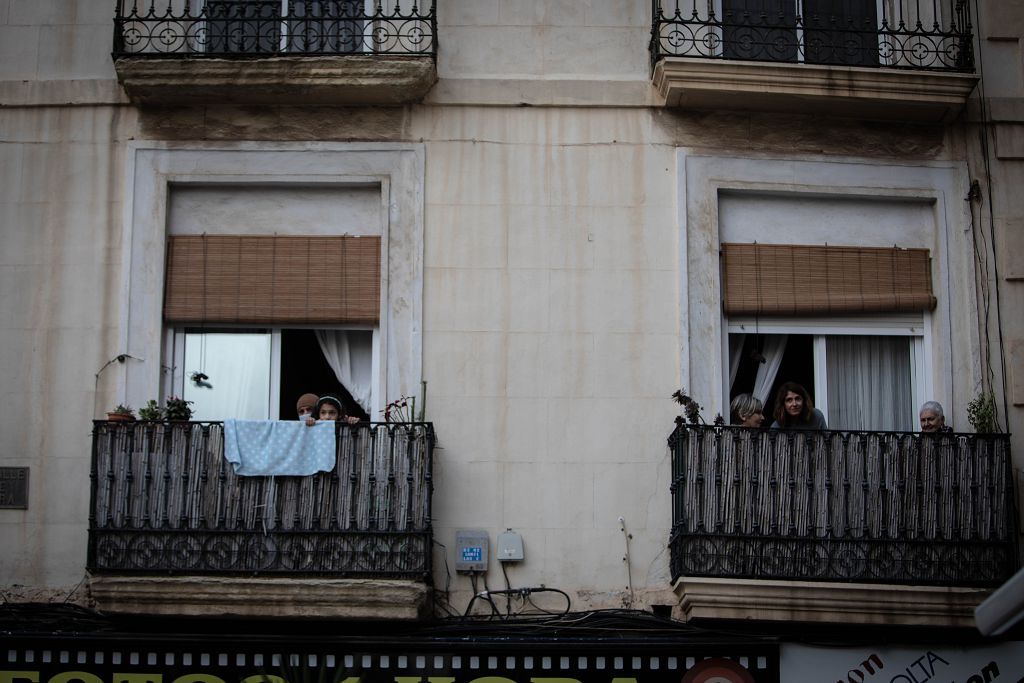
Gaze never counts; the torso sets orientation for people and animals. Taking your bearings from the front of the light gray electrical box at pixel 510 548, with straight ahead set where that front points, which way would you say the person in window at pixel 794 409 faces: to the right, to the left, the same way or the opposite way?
the same way

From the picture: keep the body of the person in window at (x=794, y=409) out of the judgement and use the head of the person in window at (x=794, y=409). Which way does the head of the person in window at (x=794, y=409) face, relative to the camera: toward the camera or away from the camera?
toward the camera

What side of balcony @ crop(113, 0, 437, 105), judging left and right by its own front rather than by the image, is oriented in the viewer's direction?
front

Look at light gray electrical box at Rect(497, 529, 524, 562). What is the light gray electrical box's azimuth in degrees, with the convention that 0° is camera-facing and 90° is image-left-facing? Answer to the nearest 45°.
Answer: approximately 0°

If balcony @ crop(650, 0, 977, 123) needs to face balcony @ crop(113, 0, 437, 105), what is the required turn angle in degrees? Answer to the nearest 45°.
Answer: approximately 90° to its right

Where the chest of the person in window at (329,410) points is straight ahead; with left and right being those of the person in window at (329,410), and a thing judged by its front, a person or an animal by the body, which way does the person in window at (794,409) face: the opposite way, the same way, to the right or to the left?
the same way

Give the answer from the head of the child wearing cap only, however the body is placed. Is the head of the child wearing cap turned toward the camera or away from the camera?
toward the camera

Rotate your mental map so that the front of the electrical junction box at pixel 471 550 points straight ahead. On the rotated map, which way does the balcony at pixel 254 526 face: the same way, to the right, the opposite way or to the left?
the same way

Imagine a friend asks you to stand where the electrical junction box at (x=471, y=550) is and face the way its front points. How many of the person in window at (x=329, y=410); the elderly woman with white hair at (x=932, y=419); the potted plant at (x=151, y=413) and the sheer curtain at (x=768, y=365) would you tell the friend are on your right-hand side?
2

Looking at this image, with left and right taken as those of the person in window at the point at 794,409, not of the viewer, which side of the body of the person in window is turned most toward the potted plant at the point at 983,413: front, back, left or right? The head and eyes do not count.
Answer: left

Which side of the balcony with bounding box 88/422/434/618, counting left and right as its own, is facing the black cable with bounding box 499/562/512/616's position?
left

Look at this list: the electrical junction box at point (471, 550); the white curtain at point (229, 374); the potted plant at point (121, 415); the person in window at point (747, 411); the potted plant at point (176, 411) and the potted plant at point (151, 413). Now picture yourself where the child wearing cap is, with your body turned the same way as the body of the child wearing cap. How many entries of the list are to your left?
2

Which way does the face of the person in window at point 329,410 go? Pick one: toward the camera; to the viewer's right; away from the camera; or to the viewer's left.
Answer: toward the camera

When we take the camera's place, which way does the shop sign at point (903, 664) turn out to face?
facing the viewer

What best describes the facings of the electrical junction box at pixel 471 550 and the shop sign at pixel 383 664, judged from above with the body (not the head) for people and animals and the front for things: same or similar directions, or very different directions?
same or similar directions
